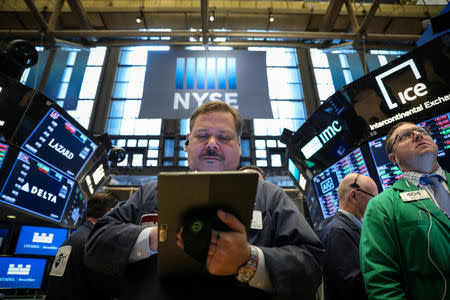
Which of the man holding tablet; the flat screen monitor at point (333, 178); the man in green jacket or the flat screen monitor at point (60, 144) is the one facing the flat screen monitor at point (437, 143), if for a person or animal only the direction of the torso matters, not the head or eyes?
the flat screen monitor at point (60, 144)

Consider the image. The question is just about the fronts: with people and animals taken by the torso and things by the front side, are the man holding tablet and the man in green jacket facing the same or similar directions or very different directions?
same or similar directions

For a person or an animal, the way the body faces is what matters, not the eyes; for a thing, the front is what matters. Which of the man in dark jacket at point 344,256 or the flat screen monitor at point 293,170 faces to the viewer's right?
the man in dark jacket

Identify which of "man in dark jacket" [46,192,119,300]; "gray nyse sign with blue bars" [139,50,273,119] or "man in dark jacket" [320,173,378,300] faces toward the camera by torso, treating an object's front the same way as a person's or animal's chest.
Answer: the gray nyse sign with blue bars

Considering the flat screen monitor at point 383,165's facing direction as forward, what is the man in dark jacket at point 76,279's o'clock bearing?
The man in dark jacket is roughly at 12 o'clock from the flat screen monitor.

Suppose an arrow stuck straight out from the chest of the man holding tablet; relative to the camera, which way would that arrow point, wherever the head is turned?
toward the camera

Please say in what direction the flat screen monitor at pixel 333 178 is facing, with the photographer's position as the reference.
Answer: facing the viewer and to the left of the viewer

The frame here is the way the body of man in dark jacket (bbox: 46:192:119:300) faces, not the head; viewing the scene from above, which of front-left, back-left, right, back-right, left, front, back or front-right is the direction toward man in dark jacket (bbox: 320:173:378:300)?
right

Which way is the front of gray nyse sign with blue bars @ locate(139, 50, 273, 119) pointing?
toward the camera

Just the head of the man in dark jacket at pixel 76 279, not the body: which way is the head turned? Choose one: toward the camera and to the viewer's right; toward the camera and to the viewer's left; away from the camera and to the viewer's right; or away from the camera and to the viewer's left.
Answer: away from the camera and to the viewer's left

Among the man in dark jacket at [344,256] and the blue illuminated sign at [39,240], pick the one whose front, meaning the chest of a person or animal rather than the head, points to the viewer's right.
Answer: the man in dark jacket

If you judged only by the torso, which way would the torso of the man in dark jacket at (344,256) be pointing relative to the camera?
to the viewer's right

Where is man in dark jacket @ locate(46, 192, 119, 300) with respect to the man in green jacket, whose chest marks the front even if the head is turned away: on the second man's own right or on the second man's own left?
on the second man's own right

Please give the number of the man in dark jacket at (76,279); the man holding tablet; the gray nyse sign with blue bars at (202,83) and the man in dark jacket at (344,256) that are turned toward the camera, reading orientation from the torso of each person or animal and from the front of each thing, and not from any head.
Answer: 2

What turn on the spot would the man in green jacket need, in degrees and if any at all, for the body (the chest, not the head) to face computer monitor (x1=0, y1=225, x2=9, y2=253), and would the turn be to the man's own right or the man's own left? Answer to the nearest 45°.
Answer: approximately 135° to the man's own right

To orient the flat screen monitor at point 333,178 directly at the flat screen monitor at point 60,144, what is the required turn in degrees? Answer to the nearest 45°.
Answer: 0° — it already faces it
